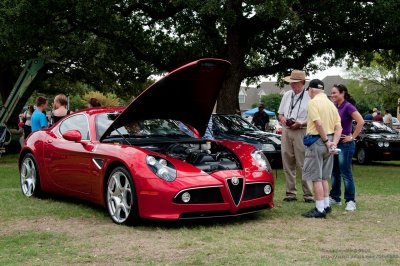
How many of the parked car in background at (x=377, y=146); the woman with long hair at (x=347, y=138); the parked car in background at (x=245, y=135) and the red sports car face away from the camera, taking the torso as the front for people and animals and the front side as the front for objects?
0

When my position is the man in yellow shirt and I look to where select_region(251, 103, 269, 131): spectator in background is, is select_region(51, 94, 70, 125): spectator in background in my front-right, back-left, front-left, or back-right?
front-left

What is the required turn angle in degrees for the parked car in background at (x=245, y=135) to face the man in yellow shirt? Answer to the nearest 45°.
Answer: approximately 45° to its right

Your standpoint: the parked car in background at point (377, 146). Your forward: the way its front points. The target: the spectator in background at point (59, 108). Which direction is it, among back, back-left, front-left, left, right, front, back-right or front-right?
right

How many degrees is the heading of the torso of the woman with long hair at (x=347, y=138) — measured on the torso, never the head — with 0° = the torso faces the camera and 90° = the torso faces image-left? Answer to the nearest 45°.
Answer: approximately 45°

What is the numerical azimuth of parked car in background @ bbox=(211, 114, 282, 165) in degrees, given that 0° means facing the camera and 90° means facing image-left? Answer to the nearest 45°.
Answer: approximately 315°

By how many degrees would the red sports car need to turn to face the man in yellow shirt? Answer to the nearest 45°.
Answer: approximately 45° to its left

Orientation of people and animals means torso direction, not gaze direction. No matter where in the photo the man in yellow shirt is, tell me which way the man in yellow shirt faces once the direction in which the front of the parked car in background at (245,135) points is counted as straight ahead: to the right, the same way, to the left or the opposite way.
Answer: the opposite way

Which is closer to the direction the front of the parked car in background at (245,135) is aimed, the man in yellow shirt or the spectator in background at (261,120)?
the man in yellow shirt

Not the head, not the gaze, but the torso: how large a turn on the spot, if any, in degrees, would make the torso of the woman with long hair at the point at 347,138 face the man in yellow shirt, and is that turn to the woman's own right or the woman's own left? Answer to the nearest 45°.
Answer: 0° — they already face them

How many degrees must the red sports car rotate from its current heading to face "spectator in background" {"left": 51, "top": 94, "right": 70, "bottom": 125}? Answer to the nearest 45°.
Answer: approximately 180°

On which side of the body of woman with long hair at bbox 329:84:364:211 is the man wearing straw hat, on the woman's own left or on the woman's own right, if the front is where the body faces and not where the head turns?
on the woman's own right

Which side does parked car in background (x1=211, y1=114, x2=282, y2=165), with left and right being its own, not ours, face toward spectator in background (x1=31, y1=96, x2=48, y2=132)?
back

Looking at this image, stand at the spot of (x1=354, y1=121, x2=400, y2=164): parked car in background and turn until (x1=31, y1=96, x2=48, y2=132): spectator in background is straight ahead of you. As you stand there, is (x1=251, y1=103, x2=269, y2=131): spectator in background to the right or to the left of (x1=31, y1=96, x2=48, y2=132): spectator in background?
right

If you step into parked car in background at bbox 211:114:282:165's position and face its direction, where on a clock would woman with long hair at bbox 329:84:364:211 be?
The woman with long hair is roughly at 1 o'clock from the parked car in background.

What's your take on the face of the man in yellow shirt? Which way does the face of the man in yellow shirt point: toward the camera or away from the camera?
away from the camera
